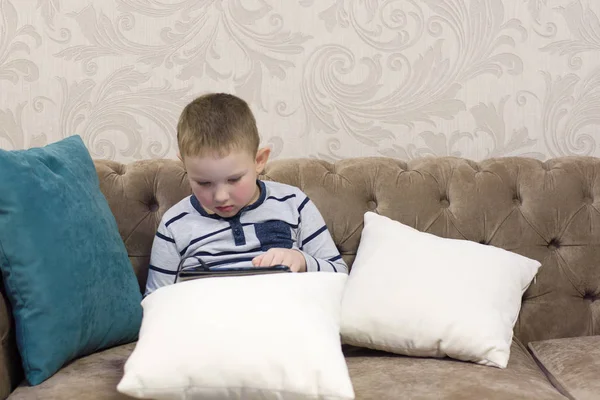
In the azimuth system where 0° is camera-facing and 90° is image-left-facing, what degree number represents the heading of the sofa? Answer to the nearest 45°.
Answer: approximately 0°

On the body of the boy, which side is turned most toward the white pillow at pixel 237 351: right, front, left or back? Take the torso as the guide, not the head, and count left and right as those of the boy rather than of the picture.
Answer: front
